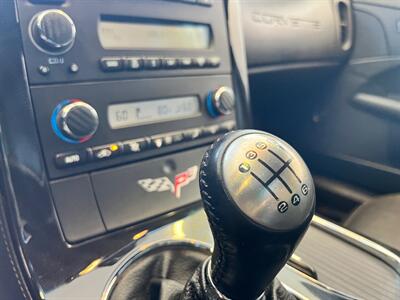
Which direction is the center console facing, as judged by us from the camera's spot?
facing the viewer and to the right of the viewer
